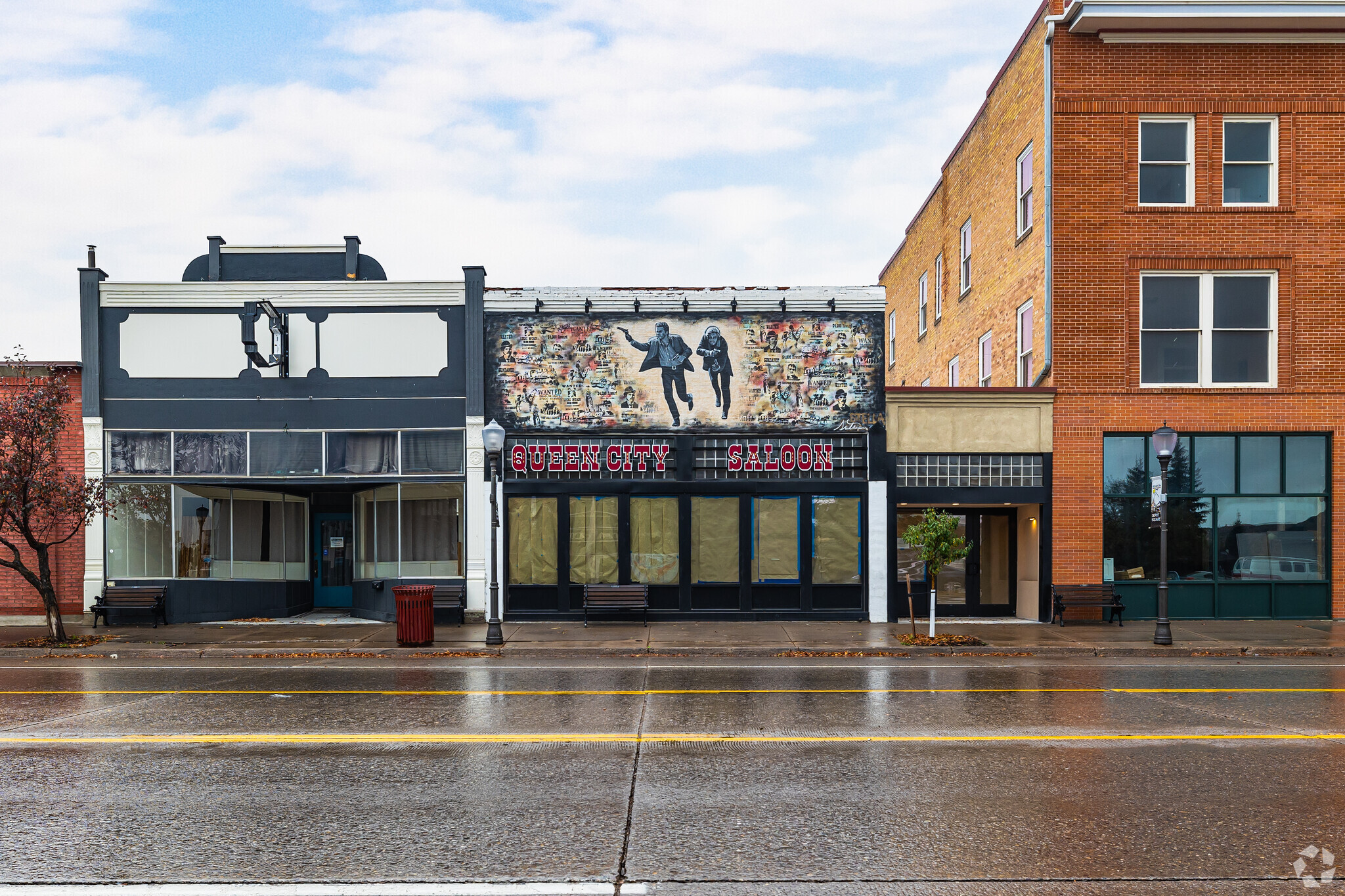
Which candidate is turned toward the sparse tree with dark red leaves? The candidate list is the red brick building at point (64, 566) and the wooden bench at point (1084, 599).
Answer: the red brick building

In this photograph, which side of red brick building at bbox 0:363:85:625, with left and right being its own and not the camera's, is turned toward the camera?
front

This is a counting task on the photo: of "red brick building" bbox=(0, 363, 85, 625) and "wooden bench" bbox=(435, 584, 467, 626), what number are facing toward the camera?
2

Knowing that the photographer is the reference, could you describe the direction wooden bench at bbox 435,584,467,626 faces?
facing the viewer

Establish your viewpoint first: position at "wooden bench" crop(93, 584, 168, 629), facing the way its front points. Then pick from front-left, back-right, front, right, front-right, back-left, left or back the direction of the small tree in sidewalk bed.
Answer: left

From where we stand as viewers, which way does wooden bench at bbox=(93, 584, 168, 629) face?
facing the viewer and to the left of the viewer

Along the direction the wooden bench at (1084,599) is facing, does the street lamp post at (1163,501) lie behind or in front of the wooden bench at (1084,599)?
in front

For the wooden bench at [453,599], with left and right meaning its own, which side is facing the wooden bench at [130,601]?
right

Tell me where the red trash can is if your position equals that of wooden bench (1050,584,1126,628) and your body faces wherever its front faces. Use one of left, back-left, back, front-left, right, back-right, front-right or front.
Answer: right

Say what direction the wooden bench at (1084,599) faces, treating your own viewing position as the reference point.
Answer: facing the viewer and to the right of the viewer

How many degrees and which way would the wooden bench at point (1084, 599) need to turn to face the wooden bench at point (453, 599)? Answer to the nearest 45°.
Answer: approximately 135° to its right
